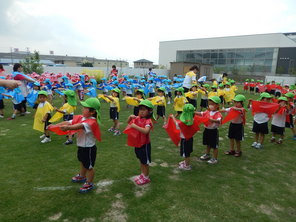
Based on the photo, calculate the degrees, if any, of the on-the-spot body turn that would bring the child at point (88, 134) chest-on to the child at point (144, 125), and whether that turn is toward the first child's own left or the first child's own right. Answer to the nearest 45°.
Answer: approximately 135° to the first child's own left

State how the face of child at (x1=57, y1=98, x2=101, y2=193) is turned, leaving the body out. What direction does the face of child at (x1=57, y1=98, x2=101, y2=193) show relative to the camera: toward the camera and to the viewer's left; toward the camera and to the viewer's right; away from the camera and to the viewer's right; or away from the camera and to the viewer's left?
toward the camera and to the viewer's left

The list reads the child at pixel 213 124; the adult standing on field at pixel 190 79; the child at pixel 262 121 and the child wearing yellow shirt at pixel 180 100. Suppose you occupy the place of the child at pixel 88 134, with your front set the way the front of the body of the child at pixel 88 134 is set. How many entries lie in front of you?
0

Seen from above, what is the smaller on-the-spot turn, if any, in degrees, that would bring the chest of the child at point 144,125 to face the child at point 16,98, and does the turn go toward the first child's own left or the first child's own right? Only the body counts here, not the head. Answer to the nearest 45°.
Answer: approximately 90° to the first child's own right

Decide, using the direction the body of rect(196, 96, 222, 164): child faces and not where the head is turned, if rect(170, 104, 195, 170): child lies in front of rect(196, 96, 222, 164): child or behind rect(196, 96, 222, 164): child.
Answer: in front

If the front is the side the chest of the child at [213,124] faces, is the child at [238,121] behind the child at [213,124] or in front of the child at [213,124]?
behind
